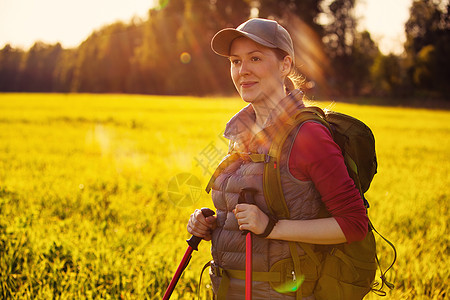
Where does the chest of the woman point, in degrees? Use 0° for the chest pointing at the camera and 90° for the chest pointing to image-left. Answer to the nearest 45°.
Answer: approximately 45°
